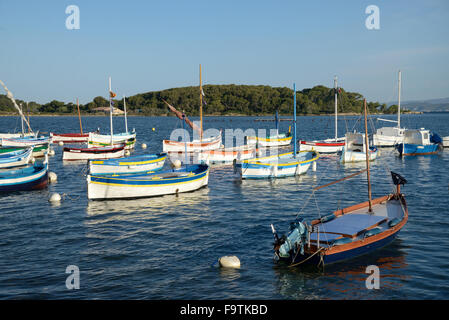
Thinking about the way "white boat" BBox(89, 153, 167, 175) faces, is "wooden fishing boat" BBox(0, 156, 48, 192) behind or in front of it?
behind

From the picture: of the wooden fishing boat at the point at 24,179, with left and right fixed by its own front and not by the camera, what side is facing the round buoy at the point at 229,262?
right

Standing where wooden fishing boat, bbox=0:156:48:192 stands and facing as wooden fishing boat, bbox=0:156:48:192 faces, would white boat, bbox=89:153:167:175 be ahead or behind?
ahead

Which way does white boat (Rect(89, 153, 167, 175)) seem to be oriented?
to the viewer's right

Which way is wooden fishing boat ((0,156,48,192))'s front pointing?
to the viewer's right

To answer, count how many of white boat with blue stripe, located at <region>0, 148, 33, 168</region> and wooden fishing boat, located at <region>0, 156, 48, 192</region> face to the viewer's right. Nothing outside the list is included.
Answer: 2

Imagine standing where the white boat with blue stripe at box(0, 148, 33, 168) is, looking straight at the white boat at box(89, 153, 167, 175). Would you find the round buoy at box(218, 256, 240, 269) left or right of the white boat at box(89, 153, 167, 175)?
right

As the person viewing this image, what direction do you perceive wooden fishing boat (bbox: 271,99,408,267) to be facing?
facing away from the viewer and to the right of the viewer

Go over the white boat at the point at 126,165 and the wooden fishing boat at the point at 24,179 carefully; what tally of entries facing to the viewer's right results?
2

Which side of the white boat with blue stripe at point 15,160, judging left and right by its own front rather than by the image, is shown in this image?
right

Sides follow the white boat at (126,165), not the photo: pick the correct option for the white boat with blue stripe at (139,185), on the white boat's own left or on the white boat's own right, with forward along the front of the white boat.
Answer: on the white boat's own right

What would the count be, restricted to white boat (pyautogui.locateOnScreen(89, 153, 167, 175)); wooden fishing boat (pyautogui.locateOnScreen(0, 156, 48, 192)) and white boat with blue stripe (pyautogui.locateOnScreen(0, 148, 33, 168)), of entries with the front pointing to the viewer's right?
3

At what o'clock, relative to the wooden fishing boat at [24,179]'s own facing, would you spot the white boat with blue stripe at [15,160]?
The white boat with blue stripe is roughly at 9 o'clock from the wooden fishing boat.
